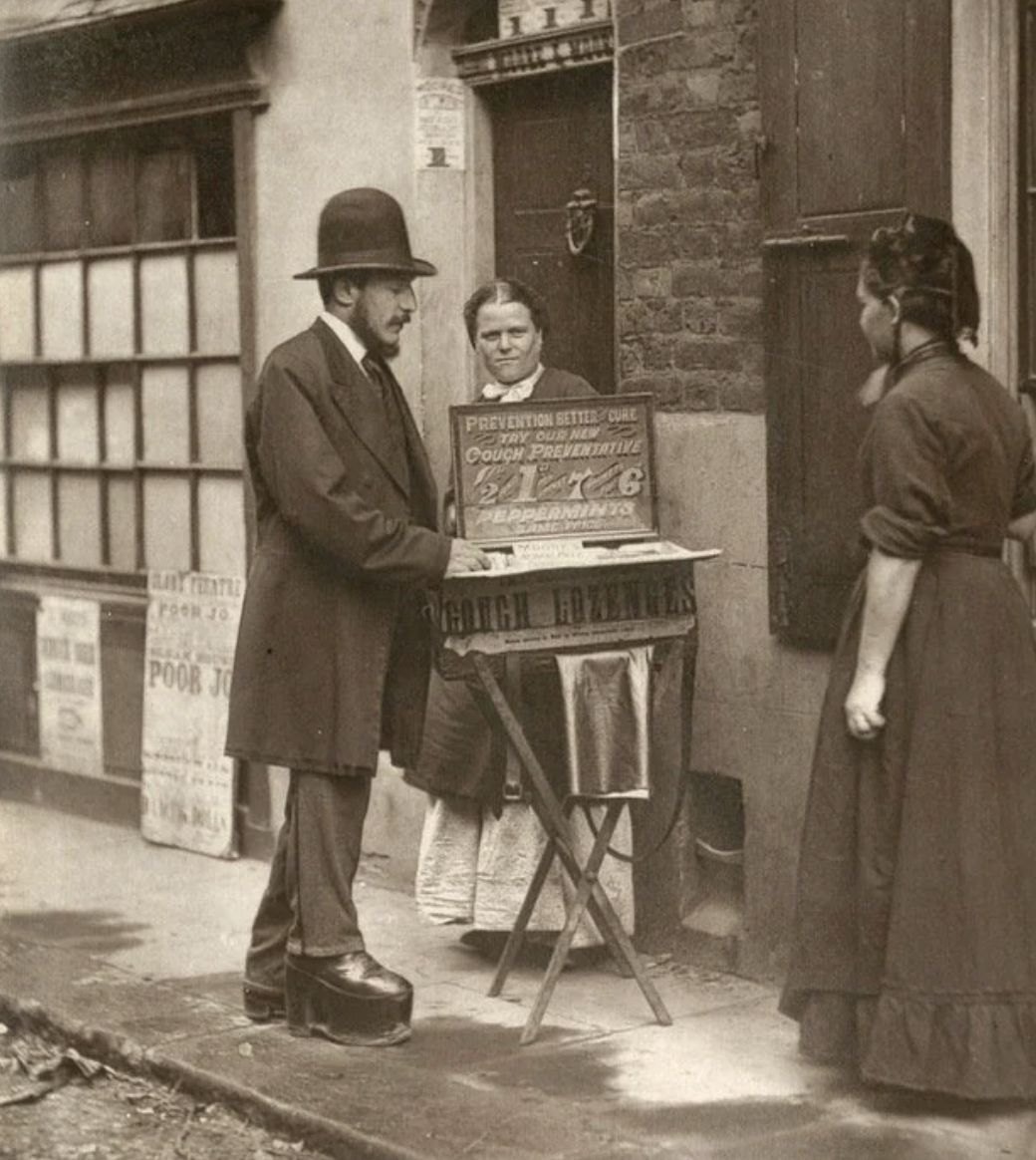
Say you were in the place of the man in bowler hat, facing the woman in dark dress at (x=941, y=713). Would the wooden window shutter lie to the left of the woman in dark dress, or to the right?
left

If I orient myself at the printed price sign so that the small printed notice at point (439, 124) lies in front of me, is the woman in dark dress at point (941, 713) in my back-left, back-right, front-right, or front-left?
back-right

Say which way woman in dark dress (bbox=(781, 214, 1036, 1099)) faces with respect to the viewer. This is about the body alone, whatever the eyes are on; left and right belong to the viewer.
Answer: facing away from the viewer and to the left of the viewer

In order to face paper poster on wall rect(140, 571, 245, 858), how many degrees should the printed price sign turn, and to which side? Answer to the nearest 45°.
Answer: approximately 135° to its right

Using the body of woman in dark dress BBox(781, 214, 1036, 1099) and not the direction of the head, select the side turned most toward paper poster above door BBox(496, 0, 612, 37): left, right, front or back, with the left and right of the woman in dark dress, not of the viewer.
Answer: front

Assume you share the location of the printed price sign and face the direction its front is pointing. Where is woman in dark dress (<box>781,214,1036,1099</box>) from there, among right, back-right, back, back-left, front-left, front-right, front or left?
front-left

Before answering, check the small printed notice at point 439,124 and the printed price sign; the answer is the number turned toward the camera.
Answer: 2

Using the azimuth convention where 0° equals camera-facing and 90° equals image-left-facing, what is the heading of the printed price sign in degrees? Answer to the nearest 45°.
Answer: approximately 0°

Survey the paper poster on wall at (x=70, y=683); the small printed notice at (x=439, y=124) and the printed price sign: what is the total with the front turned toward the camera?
3

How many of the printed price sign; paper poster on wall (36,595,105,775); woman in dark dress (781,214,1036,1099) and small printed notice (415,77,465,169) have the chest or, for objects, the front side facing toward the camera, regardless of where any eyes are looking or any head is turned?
3

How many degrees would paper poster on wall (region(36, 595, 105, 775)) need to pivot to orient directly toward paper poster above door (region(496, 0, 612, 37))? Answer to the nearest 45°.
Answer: approximately 45° to its left
